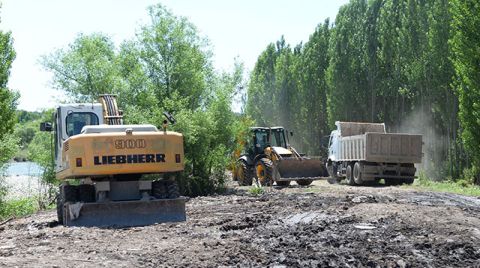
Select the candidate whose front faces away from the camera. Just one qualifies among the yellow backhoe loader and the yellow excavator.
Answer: the yellow excavator

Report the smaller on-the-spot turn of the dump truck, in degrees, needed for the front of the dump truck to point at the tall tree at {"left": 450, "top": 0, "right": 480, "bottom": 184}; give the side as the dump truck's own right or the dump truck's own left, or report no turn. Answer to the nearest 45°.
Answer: approximately 135° to the dump truck's own right

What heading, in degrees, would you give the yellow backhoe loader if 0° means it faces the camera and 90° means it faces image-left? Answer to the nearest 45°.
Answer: approximately 315°

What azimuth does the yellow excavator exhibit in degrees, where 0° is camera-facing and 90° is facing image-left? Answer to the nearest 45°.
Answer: approximately 180°

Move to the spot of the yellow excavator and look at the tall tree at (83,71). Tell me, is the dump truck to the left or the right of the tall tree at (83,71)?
right

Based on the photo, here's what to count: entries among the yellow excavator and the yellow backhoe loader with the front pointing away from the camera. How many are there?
1

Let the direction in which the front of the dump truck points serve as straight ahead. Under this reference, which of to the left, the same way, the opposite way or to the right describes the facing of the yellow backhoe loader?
the opposite way

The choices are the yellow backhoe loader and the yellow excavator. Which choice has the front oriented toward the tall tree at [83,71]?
the yellow excavator

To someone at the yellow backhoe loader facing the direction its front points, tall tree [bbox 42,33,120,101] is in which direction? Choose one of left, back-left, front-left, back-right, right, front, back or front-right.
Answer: back-right
